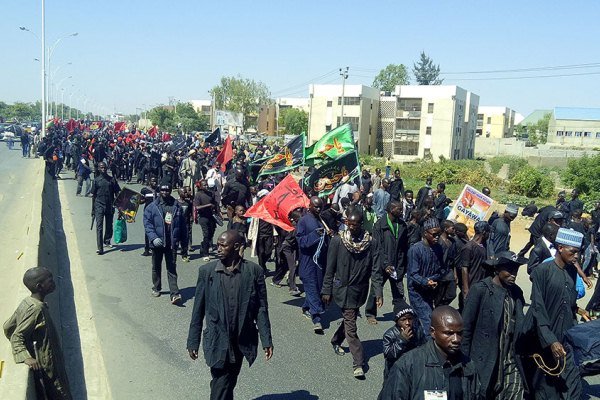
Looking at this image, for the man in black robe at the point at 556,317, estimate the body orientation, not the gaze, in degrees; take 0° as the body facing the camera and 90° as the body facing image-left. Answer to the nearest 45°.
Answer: approximately 315°

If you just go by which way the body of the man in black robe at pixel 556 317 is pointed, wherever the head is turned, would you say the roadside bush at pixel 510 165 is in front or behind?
behind

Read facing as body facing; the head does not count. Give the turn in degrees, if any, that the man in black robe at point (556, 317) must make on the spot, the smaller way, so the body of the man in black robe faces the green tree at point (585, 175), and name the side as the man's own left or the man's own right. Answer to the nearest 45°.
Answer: approximately 135° to the man's own left

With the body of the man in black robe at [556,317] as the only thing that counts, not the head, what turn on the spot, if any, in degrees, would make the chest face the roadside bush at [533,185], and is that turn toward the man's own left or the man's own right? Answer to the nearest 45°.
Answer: approximately 135° to the man's own left
